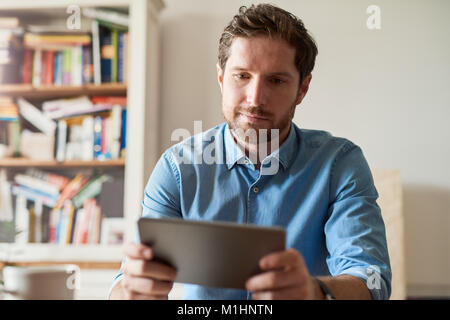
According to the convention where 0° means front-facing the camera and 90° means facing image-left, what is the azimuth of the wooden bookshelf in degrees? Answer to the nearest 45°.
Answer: approximately 0°

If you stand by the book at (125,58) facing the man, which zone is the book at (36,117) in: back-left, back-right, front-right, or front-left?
back-right

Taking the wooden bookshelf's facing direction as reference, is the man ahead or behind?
ahead
